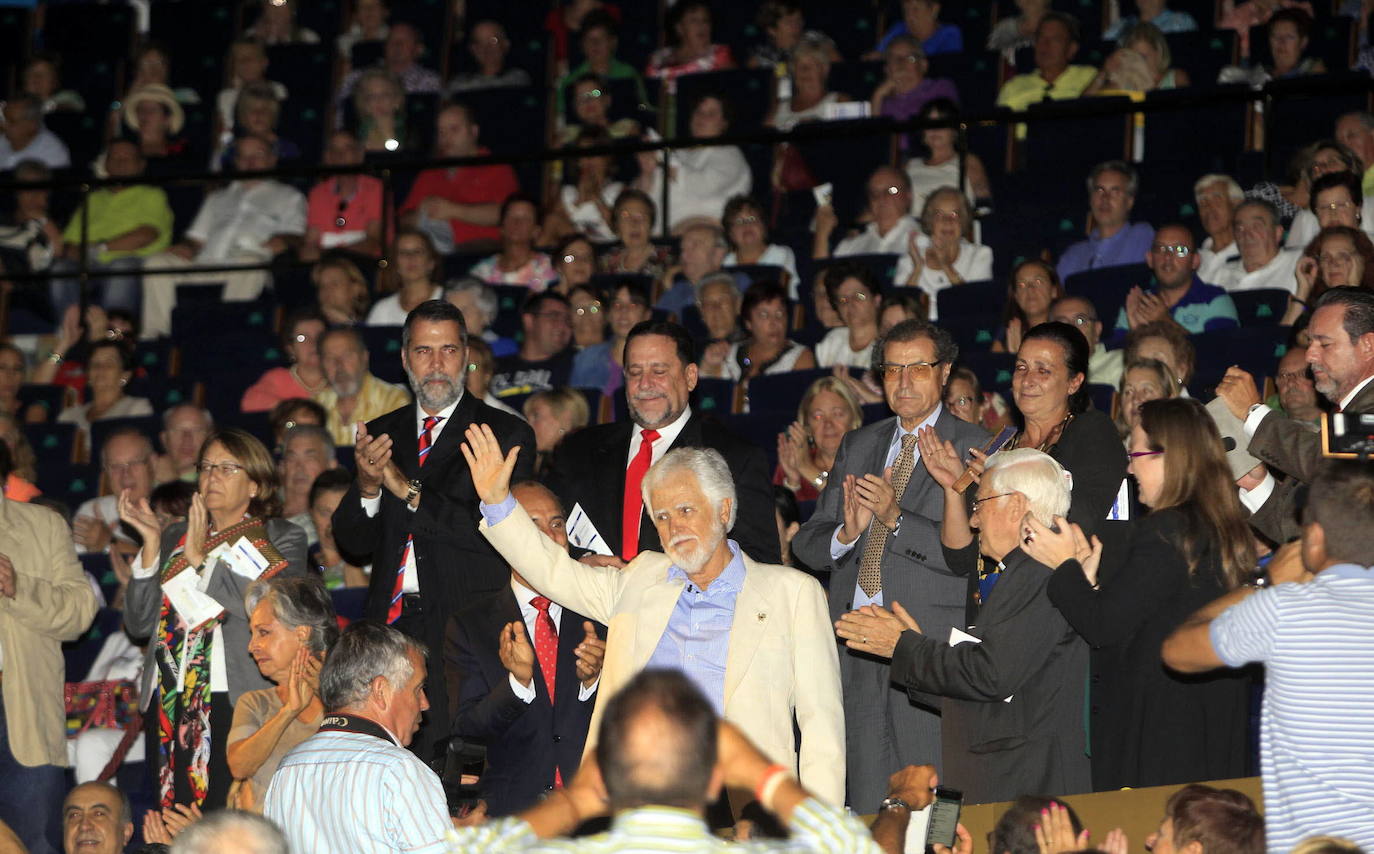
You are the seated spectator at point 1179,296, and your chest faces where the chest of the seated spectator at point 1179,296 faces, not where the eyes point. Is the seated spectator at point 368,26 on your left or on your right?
on your right

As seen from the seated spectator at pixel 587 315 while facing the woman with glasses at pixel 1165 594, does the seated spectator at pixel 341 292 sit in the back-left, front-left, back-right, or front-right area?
back-right

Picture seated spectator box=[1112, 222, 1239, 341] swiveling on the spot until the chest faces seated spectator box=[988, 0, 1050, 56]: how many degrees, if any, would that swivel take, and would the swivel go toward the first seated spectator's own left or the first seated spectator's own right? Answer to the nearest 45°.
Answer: approximately 180°

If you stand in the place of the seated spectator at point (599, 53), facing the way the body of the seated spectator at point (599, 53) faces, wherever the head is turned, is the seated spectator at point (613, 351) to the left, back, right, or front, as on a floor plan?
front

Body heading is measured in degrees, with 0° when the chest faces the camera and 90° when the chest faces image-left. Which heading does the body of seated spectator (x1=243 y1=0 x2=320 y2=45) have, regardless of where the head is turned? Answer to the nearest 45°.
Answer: approximately 0°

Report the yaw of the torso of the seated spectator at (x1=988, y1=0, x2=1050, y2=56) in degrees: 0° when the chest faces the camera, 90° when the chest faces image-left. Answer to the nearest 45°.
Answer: approximately 45°

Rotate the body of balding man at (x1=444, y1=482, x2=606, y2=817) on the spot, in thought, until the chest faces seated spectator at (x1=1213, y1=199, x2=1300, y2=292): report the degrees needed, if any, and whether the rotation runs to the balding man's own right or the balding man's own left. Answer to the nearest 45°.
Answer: approximately 90° to the balding man's own left

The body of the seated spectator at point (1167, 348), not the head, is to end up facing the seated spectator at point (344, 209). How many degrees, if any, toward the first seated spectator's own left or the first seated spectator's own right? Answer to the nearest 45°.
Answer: approximately 90° to the first seated spectator's own right
